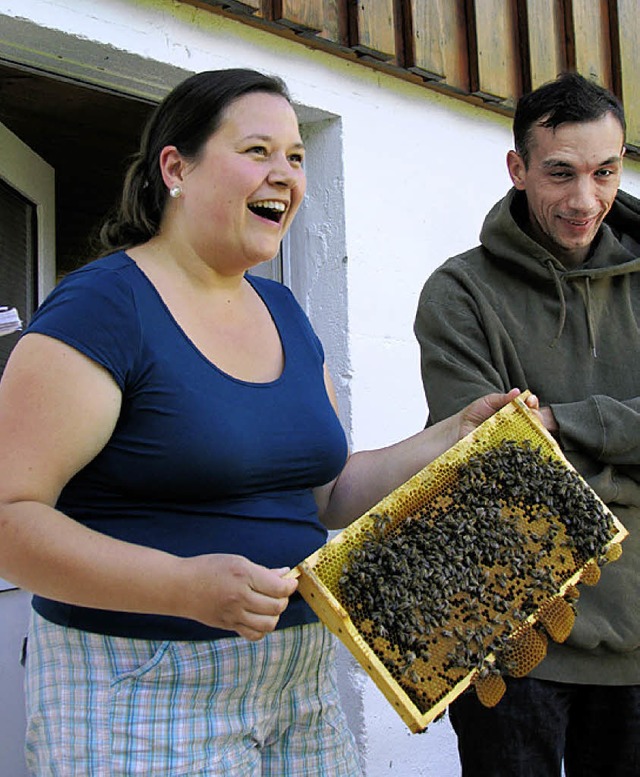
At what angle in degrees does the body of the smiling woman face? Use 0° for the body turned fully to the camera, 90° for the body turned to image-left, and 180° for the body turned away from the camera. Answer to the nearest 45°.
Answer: approximately 315°

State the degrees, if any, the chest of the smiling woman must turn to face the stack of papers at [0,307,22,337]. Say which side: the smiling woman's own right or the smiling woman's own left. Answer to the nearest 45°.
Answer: approximately 180°

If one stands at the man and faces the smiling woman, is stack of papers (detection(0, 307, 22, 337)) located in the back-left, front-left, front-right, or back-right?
front-right

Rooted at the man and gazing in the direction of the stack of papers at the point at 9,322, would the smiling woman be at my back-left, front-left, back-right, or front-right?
front-left

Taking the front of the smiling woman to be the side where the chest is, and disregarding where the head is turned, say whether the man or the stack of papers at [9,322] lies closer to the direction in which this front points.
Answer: the man

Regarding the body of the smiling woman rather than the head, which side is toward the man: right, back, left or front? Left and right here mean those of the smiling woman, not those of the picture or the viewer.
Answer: left

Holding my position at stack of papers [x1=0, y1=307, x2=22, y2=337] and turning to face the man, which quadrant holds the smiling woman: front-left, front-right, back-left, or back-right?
front-right

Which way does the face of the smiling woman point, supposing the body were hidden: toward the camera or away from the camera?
toward the camera
